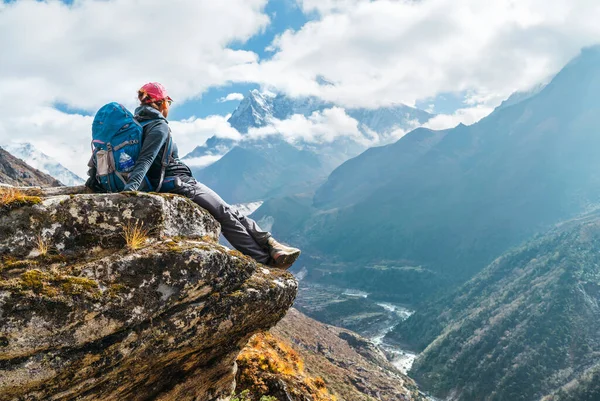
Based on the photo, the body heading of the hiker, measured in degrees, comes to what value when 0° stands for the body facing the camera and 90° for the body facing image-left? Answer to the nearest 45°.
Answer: approximately 270°

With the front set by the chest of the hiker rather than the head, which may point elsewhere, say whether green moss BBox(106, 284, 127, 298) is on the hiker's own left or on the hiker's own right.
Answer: on the hiker's own right

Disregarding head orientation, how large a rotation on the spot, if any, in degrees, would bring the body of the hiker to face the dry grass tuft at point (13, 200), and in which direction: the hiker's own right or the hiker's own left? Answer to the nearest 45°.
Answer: approximately 135° to the hiker's own left

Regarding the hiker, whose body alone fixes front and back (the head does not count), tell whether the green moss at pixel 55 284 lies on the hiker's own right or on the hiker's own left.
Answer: on the hiker's own right
